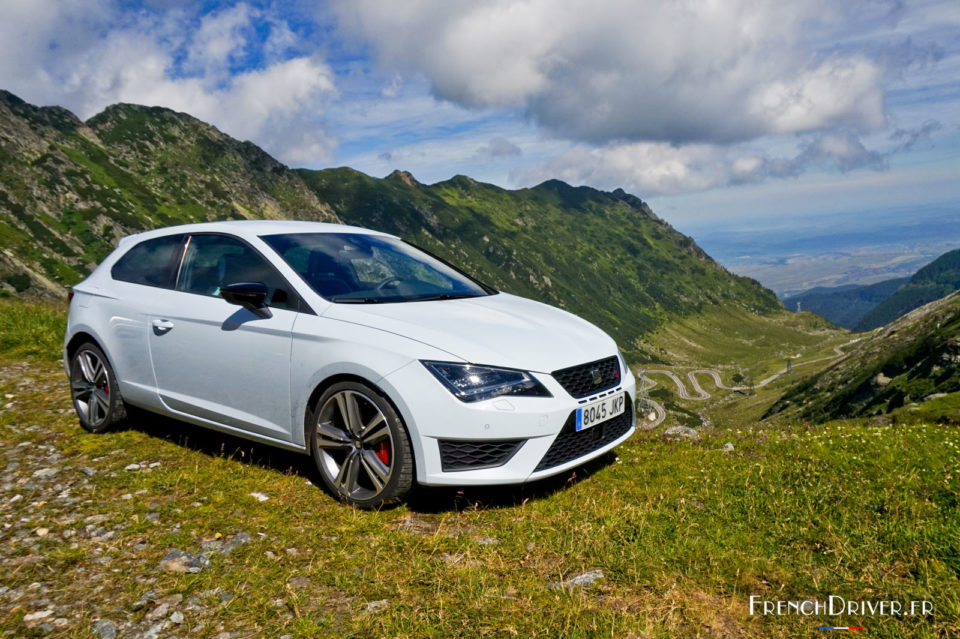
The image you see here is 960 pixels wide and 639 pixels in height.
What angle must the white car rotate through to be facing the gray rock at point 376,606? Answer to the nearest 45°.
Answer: approximately 45° to its right

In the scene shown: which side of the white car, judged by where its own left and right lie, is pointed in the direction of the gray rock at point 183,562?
right

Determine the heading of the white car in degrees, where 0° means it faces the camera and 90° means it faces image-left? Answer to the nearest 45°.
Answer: approximately 315°

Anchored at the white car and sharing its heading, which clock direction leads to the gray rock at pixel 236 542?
The gray rock is roughly at 3 o'clock from the white car.

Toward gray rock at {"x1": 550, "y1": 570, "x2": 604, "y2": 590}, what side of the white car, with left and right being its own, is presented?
front

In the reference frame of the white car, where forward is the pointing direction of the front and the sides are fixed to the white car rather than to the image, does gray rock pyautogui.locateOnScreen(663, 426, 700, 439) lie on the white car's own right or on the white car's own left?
on the white car's own left
